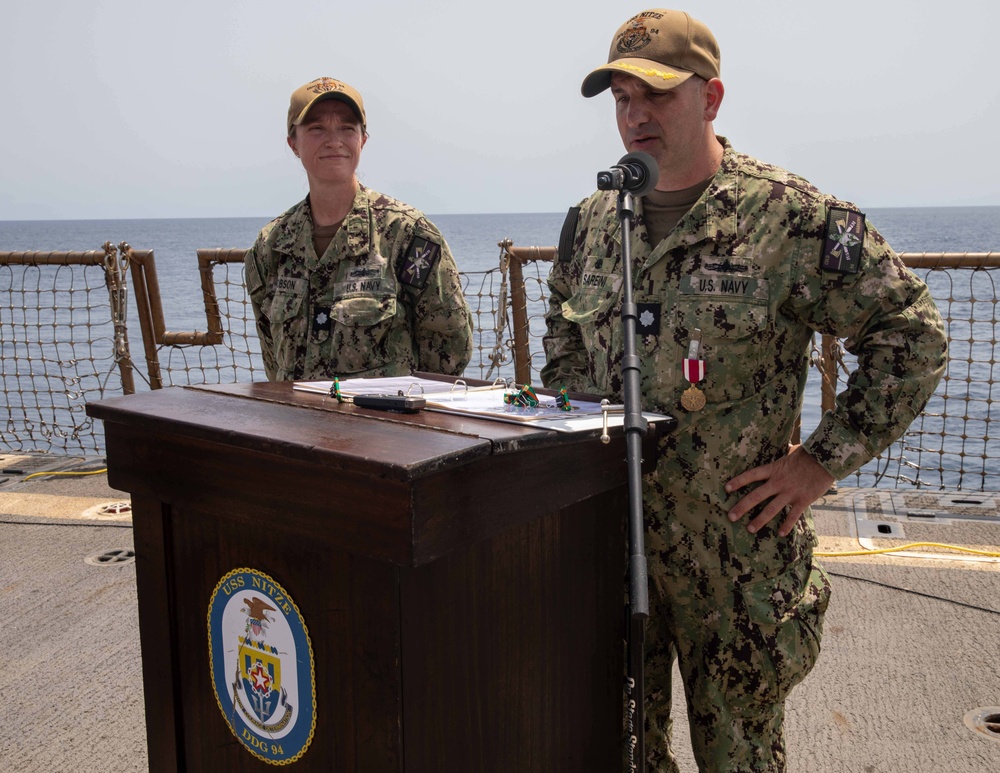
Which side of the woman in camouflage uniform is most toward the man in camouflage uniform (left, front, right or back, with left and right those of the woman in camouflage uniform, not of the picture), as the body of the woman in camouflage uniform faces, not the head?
left

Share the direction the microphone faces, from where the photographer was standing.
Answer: facing away from the viewer and to the right of the viewer

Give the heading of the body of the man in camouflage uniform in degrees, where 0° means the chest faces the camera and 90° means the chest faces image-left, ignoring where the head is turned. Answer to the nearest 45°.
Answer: approximately 45°

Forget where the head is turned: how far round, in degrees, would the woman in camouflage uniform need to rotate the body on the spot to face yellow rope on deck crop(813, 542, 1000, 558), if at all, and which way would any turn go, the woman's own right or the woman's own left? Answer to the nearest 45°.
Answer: approximately 135° to the woman's own left
